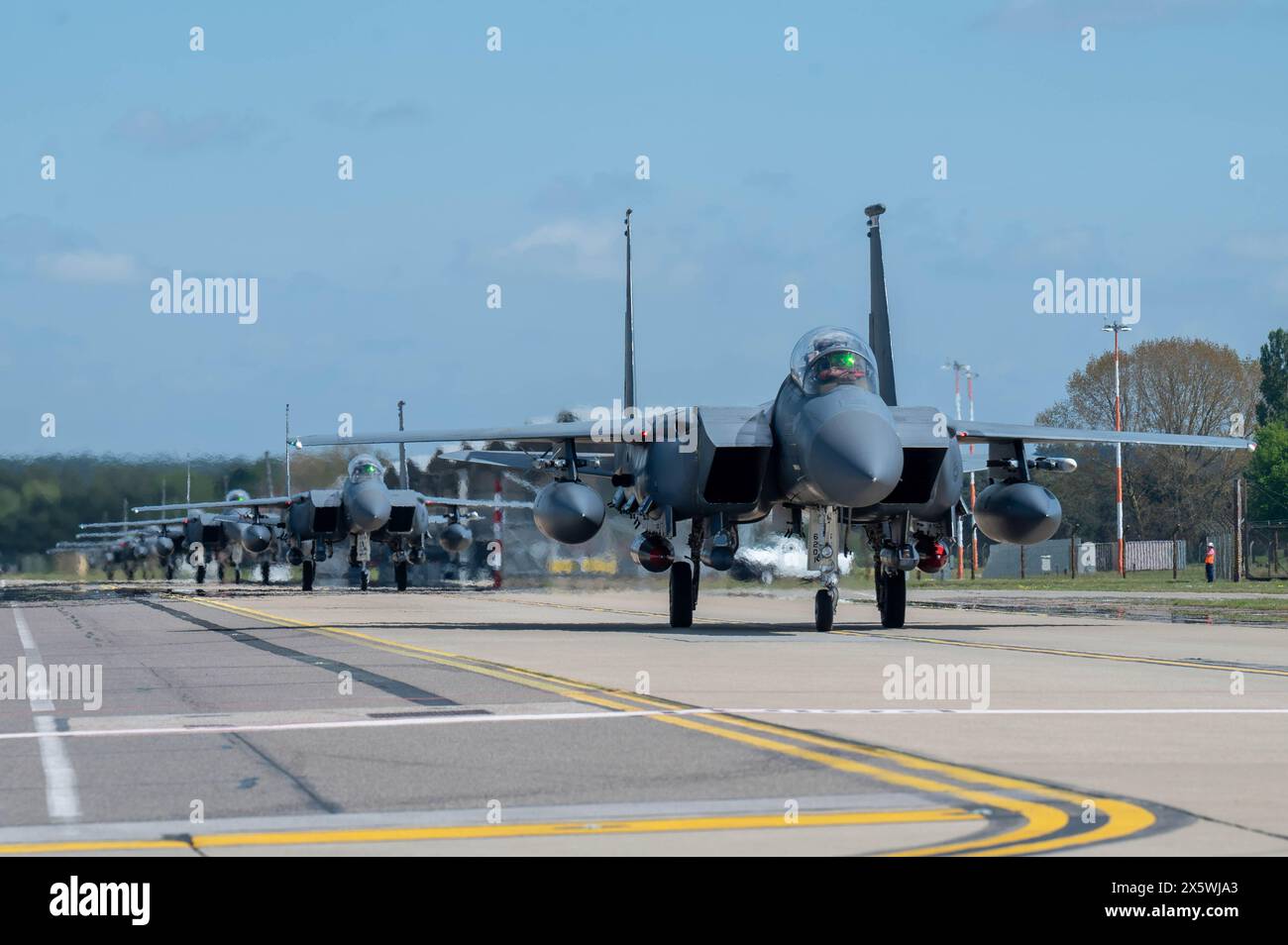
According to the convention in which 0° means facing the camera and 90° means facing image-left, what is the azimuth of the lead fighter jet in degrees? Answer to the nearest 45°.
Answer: approximately 0°
